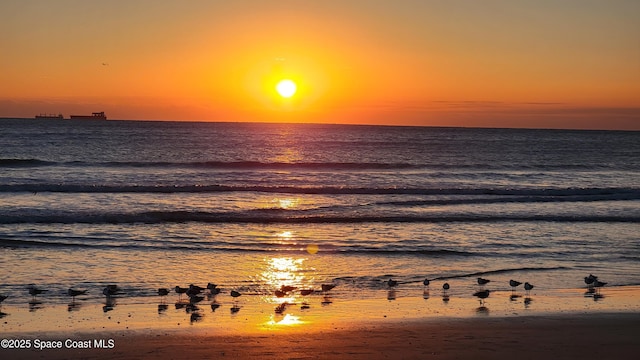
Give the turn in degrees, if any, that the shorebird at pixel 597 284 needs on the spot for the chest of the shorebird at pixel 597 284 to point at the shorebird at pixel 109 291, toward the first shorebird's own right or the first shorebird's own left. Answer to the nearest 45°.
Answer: approximately 45° to the first shorebird's own left

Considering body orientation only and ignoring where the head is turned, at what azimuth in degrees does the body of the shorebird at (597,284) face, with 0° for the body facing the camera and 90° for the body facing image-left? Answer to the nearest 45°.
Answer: approximately 90°

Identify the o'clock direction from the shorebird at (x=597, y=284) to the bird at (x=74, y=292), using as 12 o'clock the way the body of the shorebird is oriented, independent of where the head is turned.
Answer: The bird is roughly at 11 o'clock from the shorebird.
